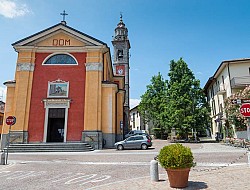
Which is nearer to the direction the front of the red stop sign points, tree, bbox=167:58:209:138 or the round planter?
the round planter

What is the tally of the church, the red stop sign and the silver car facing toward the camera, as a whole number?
2

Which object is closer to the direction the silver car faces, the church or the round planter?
the church

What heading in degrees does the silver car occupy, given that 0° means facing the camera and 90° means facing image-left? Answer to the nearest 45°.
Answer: approximately 90°

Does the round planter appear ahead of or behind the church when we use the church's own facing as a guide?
ahead

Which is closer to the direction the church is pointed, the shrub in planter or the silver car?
the shrub in planter

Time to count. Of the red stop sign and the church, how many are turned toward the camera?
2

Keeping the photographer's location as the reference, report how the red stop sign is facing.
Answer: facing the viewer

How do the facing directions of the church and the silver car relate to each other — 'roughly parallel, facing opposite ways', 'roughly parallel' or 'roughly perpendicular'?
roughly perpendicular

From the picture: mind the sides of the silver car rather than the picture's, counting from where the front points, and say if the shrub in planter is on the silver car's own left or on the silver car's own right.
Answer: on the silver car's own left

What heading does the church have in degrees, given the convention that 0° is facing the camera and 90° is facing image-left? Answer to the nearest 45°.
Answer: approximately 0°

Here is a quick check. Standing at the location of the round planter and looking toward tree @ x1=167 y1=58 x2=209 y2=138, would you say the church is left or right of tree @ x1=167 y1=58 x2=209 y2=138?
left
